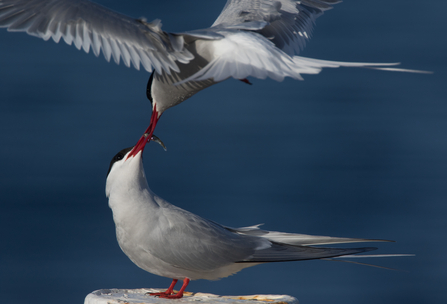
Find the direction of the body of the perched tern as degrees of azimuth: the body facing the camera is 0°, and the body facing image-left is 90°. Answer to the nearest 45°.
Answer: approximately 90°
